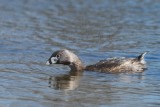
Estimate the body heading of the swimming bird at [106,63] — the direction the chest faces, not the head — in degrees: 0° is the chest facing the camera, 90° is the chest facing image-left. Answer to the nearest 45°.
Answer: approximately 90°
